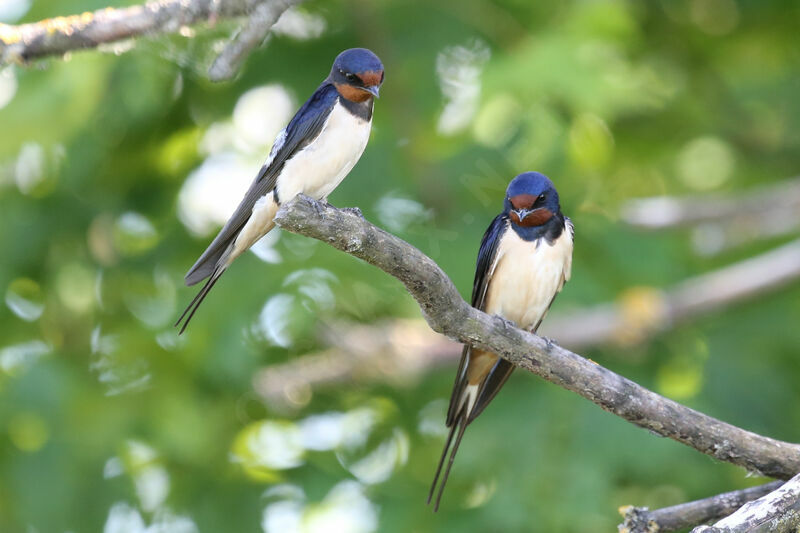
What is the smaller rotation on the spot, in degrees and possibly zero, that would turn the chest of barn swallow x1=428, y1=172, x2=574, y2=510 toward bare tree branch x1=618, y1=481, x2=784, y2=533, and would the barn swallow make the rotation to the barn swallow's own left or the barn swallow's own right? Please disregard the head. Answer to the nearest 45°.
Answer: approximately 45° to the barn swallow's own left

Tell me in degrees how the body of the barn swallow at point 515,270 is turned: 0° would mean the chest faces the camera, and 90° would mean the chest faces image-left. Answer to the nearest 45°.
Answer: approximately 0°

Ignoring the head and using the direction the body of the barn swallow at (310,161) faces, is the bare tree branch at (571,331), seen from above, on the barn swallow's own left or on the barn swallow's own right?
on the barn swallow's own left

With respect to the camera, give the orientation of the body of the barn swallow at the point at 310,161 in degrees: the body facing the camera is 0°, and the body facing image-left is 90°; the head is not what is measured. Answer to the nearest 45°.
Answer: approximately 315°
